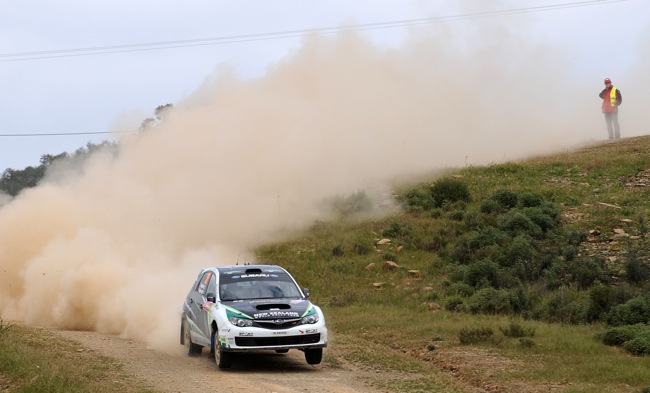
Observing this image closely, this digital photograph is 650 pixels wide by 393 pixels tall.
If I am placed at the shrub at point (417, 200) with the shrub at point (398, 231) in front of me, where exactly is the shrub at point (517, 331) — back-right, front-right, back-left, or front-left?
front-left

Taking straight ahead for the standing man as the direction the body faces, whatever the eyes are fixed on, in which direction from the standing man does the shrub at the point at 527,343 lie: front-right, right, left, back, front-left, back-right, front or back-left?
front-left

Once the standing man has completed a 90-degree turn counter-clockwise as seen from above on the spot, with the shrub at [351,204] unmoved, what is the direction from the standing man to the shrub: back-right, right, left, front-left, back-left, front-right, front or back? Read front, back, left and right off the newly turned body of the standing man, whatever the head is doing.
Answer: right

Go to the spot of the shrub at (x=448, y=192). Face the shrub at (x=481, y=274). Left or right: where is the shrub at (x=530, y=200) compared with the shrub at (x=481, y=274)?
left

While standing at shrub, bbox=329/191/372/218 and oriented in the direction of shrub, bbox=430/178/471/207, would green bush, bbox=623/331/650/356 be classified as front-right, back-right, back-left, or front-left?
front-right

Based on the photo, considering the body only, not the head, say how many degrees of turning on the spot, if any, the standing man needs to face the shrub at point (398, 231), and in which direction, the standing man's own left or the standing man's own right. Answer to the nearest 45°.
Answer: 0° — they already face it

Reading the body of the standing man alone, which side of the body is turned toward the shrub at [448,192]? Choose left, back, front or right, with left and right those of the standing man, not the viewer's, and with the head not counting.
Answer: front

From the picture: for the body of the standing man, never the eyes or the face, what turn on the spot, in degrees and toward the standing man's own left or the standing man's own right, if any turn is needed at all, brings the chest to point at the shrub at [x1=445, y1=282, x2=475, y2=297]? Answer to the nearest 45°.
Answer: approximately 45° to the standing man's own left

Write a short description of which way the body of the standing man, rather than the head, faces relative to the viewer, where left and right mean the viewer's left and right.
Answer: facing the viewer and to the left of the viewer

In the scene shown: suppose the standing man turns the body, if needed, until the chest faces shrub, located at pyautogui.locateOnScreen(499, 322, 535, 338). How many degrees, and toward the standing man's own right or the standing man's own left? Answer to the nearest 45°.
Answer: approximately 45° to the standing man's own left

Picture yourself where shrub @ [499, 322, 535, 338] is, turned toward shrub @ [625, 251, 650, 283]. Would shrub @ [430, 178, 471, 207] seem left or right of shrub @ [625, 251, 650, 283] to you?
left

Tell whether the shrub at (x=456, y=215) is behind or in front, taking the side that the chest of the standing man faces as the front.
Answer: in front

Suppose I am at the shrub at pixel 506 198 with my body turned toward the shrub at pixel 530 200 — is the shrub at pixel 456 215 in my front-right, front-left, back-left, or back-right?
back-right

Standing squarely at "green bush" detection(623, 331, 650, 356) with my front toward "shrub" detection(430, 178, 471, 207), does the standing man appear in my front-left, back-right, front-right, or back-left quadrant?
front-right

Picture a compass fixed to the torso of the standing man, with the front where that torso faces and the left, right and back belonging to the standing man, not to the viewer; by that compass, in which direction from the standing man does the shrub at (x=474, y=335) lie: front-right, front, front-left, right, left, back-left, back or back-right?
front-left

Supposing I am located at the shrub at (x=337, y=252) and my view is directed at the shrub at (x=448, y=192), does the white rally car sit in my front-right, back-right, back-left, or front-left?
back-right
